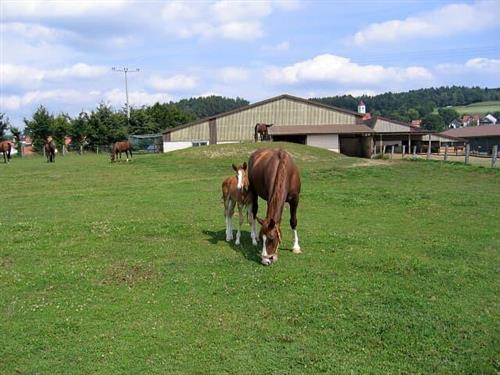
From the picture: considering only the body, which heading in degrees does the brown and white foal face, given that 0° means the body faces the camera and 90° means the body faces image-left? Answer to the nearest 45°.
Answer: approximately 315°

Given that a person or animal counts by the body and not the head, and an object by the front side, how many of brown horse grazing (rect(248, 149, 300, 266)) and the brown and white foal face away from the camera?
0

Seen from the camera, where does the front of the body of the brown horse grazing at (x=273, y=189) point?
toward the camera
